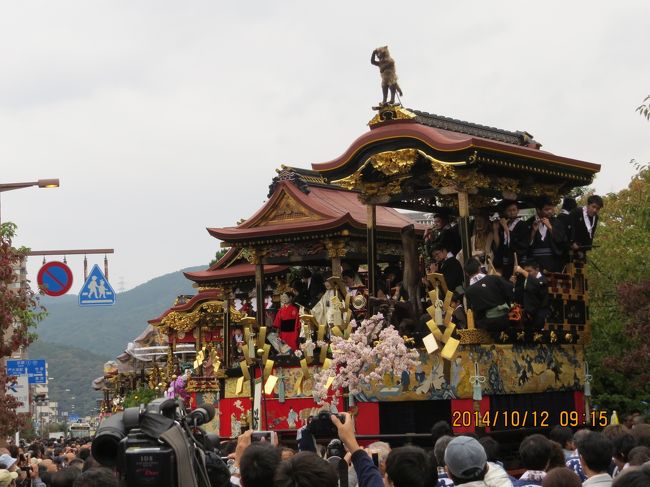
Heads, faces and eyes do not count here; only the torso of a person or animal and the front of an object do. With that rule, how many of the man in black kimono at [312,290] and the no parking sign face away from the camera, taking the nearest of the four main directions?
0

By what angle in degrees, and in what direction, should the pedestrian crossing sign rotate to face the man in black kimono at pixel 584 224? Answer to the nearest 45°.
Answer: approximately 45° to its left

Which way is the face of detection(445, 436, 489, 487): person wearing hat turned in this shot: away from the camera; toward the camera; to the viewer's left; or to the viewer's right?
away from the camera

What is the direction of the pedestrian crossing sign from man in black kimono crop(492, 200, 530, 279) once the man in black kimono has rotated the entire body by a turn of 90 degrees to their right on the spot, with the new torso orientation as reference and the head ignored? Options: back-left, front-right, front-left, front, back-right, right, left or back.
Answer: front

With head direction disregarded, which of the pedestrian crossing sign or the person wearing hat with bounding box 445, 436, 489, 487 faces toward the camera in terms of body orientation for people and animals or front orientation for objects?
the pedestrian crossing sign

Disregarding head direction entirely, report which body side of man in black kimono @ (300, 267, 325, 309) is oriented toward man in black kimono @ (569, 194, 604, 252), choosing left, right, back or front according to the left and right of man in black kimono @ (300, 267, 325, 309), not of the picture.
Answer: left

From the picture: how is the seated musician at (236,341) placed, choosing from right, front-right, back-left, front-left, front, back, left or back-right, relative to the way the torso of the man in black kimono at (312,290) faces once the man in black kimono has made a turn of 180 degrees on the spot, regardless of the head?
left

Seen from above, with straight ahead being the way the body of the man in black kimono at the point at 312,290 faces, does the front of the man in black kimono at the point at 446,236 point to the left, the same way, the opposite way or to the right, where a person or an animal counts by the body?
the same way

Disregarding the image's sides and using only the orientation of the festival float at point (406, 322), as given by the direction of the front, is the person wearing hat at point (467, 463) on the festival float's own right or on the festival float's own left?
on the festival float's own left

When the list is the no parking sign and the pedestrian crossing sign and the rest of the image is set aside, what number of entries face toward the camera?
2

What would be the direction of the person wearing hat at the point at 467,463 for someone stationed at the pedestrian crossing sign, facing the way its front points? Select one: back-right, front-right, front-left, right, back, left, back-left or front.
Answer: front

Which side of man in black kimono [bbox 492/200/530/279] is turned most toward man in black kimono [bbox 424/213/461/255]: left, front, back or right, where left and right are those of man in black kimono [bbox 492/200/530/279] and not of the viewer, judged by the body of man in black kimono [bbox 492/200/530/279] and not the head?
right

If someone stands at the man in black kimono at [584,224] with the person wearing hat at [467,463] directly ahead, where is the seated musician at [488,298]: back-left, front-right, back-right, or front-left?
front-right

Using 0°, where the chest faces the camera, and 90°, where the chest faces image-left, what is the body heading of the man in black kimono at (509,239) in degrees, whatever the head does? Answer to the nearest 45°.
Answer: approximately 45°

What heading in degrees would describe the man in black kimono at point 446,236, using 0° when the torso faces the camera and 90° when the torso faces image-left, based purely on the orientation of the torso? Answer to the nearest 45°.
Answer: approximately 45°

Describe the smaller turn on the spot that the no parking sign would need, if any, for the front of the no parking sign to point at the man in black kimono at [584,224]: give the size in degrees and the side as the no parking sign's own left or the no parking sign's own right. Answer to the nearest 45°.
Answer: approximately 45° to the no parking sign's own left

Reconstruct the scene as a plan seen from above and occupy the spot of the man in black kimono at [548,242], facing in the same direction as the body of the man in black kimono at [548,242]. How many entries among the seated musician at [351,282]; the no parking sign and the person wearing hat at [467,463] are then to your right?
2

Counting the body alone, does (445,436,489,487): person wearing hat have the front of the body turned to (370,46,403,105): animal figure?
yes

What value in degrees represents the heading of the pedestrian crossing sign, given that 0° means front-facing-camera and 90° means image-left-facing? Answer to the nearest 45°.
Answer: approximately 0°

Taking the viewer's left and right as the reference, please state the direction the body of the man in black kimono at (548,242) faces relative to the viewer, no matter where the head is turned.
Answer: facing the viewer and to the left of the viewer
